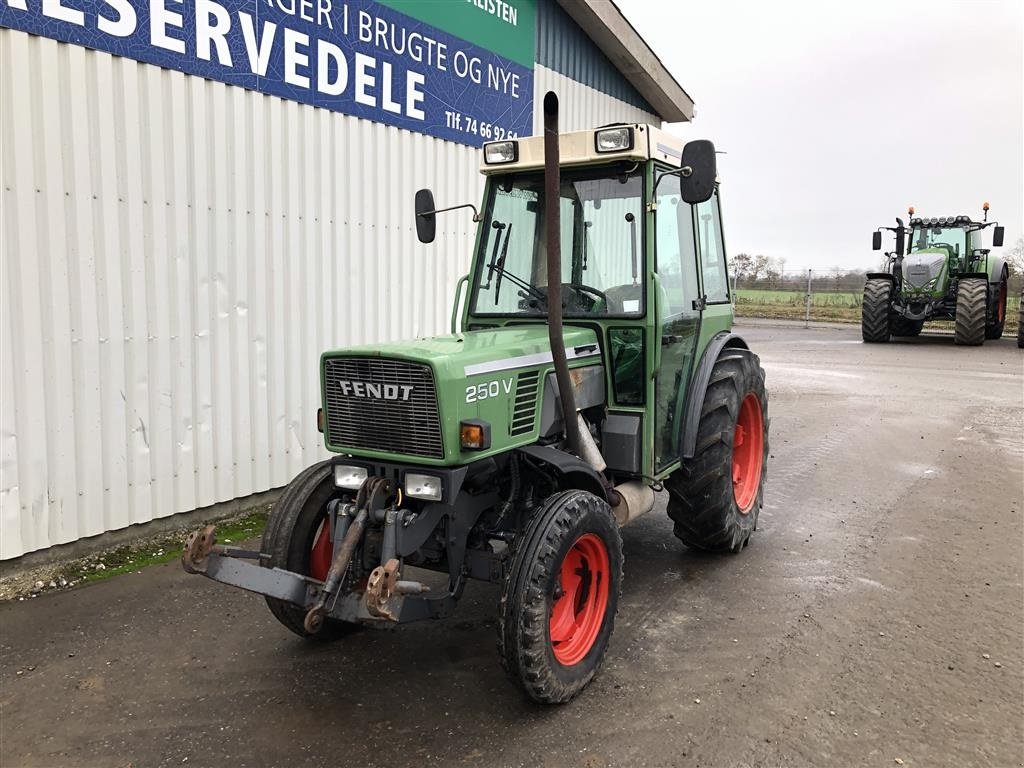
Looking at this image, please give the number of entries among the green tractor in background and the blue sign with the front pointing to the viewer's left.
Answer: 0

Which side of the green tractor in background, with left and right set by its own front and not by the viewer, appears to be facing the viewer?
front

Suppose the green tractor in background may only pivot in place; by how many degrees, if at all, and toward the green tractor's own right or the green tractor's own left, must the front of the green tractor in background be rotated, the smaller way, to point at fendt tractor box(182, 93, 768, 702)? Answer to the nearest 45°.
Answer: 0° — it already faces it

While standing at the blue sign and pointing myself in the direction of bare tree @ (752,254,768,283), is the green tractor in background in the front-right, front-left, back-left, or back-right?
front-right

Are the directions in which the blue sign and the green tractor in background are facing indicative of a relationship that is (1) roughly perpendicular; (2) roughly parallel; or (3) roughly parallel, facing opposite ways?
roughly perpendicular

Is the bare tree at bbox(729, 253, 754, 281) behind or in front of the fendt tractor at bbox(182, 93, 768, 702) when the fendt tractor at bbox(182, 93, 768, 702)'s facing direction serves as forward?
behind

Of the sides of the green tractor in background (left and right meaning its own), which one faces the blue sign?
front

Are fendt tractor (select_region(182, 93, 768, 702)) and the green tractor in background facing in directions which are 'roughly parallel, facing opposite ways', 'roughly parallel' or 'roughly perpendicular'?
roughly parallel

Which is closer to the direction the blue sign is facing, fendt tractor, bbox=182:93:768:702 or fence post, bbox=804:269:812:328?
the fendt tractor

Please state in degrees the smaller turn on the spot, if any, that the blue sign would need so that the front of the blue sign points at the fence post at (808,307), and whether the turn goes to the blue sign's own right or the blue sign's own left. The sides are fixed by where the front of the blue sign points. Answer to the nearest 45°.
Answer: approximately 90° to the blue sign's own left

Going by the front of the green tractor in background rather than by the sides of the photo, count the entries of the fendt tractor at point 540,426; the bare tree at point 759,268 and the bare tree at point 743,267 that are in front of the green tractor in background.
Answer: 1

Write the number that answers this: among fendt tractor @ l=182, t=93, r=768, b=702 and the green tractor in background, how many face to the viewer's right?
0

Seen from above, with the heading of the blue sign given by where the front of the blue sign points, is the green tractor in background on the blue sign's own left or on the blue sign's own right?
on the blue sign's own left

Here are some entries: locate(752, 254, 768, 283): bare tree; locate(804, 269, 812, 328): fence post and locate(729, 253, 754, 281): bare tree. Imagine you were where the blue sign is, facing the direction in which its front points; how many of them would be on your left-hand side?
3

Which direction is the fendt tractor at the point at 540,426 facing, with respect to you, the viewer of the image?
facing the viewer and to the left of the viewer

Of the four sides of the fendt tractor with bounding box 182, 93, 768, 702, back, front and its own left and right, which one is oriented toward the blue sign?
right

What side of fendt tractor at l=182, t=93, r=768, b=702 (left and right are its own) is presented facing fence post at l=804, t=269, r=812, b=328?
back
